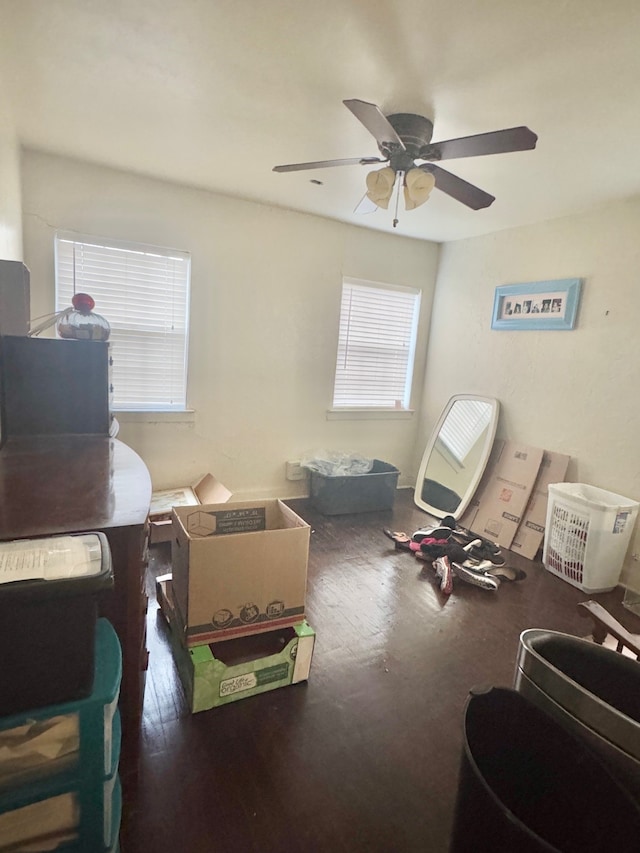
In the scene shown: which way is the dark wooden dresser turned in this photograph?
to the viewer's right

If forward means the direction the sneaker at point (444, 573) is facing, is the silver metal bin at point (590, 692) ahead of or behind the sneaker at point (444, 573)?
ahead

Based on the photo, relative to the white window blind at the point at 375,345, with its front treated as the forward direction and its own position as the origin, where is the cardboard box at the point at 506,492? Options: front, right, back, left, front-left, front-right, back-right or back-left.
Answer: front

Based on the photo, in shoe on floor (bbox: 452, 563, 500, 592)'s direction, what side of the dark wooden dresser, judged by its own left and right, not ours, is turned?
front

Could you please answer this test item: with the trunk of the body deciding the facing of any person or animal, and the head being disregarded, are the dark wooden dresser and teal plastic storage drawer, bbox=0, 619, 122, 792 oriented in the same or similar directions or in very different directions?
same or similar directions

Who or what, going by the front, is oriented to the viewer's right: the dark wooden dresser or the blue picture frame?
the dark wooden dresser

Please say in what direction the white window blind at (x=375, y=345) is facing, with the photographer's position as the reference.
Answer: facing the viewer and to the right of the viewer

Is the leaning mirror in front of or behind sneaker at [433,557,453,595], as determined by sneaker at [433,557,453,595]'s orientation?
behind

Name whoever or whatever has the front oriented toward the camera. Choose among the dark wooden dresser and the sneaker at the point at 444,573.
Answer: the sneaker

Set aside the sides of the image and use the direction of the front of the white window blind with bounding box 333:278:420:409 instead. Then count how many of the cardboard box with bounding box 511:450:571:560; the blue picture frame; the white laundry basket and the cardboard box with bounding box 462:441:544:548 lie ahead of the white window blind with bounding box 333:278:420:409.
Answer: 4

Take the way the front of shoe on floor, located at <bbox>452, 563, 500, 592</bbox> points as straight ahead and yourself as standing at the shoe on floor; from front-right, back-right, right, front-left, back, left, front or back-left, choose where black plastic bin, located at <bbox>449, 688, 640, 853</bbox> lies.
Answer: front-right

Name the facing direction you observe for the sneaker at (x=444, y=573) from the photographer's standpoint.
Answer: facing the viewer

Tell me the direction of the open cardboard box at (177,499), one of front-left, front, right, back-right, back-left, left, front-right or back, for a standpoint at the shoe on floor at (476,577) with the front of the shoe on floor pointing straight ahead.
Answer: back-right
